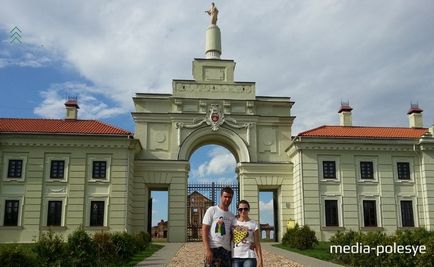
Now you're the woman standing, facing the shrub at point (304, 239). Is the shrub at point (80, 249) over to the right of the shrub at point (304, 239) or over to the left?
left

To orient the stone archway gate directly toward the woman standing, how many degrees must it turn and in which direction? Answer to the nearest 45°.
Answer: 0° — it already faces them

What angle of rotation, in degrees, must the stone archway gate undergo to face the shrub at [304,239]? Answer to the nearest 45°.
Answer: approximately 45° to its left

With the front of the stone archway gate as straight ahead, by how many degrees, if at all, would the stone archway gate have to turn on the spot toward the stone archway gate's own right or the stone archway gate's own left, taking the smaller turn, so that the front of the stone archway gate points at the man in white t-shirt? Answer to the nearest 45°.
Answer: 0° — it already faces them

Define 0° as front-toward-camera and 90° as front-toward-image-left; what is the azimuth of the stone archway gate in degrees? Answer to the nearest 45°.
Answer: approximately 0°
